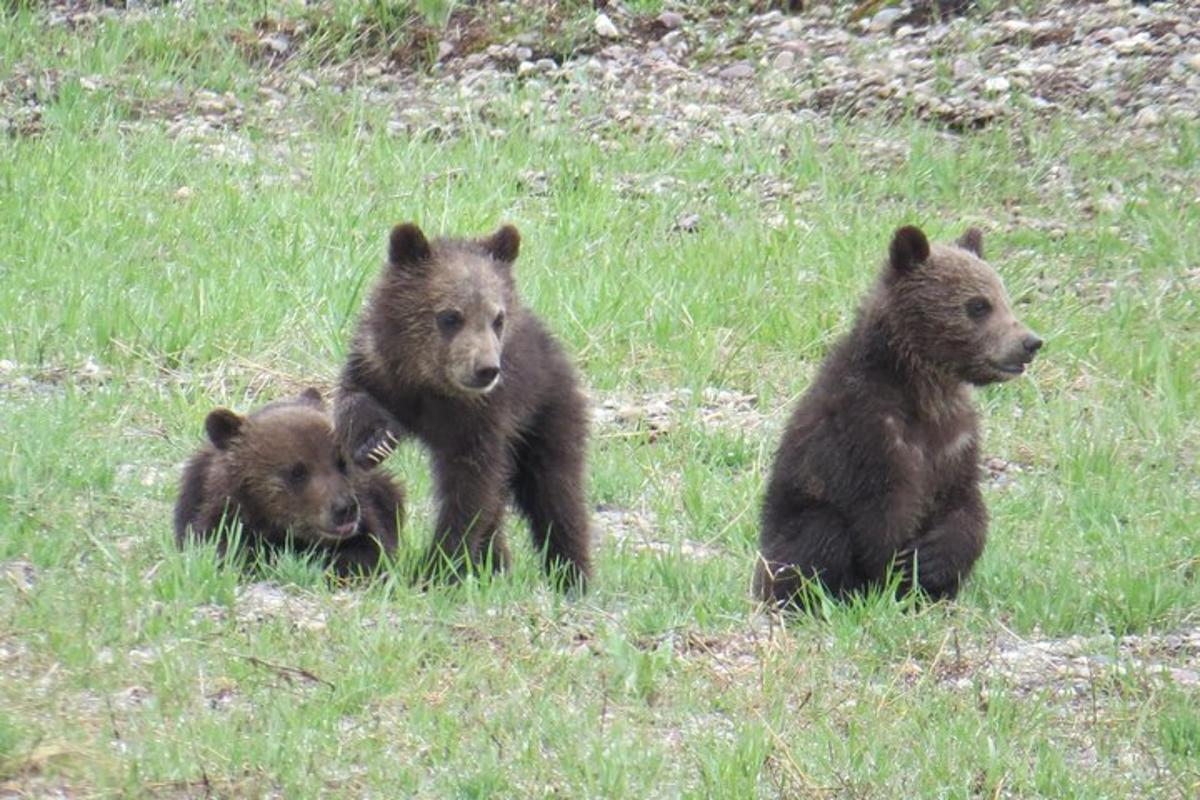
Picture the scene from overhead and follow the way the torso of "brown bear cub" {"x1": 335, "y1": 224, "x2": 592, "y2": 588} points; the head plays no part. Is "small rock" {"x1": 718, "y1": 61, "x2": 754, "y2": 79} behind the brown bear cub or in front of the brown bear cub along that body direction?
behind

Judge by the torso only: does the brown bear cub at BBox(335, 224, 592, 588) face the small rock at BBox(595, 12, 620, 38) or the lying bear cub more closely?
the lying bear cub

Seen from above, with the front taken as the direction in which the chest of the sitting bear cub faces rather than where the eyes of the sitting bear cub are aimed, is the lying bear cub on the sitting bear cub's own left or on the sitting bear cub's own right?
on the sitting bear cub's own right

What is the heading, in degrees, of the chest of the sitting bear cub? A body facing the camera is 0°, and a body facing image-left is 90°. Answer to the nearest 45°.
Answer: approximately 315°

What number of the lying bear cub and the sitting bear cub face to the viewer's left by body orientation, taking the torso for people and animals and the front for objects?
0

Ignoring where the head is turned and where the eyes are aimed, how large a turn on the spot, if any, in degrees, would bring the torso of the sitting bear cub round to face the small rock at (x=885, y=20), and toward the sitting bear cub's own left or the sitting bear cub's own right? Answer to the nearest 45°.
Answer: approximately 135° to the sitting bear cub's own left

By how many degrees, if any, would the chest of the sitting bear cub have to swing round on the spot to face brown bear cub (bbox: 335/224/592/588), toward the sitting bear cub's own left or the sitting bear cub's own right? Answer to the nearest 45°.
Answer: approximately 135° to the sitting bear cub's own right

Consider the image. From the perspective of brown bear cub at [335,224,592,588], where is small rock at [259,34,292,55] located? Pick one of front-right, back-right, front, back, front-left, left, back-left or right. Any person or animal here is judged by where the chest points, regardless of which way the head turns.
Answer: back-right

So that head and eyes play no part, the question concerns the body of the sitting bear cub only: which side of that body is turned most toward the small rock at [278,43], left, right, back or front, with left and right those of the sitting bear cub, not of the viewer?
back

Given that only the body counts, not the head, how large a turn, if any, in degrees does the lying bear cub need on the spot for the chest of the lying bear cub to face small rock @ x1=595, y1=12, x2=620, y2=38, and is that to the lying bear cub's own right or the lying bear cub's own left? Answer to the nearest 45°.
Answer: approximately 135° to the lying bear cub's own left
